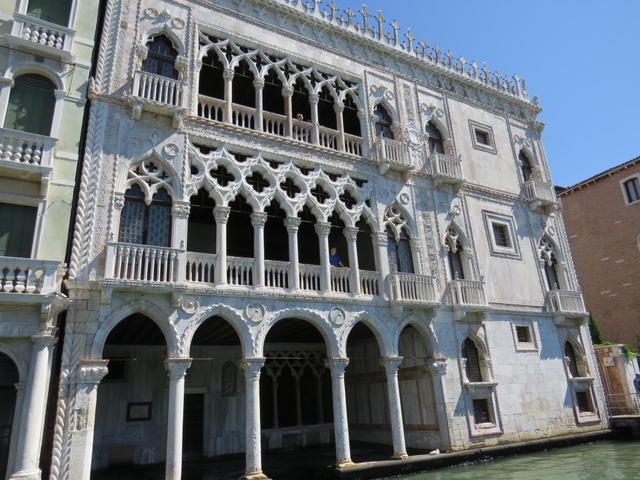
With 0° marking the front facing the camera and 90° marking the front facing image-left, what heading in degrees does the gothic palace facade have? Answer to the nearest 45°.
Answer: approximately 315°

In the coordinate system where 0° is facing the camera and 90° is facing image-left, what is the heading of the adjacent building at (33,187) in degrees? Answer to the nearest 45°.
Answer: approximately 315°

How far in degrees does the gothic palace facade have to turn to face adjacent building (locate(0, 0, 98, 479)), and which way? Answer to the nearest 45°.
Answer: approximately 90° to its right

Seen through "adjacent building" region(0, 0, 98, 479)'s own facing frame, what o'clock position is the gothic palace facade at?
The gothic palace facade is roughly at 10 o'clock from the adjacent building.

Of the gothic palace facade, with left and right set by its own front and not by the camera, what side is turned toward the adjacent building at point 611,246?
left

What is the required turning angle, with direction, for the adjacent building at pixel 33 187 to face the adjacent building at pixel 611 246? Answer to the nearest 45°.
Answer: approximately 45° to its left
